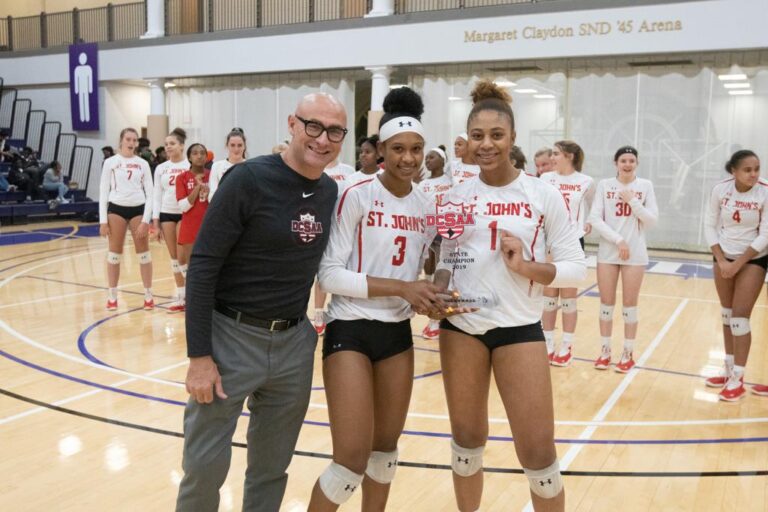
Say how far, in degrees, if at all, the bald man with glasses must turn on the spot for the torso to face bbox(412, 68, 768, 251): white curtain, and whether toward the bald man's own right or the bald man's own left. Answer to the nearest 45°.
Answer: approximately 90° to the bald man's own left

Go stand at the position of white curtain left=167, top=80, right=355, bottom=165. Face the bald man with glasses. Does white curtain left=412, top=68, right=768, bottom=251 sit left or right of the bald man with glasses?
left

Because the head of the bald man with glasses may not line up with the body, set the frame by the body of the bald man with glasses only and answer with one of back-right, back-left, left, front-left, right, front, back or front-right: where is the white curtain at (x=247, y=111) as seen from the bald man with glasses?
back-left

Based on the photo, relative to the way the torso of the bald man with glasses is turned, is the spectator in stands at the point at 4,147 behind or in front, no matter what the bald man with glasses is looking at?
behind

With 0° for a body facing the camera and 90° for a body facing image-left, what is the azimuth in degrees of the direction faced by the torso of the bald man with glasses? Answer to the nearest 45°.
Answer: approximately 315°
